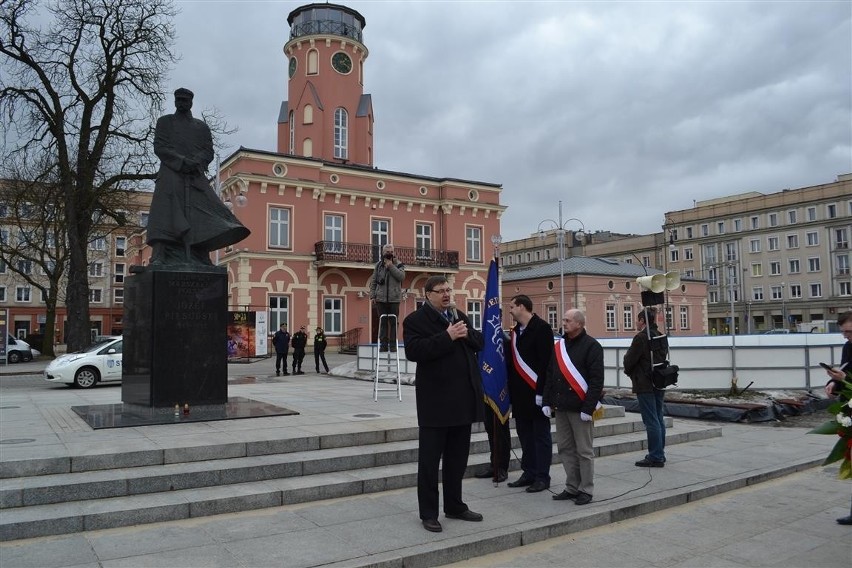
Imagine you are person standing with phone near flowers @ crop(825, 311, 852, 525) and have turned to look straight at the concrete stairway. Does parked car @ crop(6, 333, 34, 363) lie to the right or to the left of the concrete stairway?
right

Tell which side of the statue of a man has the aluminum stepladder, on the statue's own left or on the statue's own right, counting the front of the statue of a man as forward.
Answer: on the statue's own left

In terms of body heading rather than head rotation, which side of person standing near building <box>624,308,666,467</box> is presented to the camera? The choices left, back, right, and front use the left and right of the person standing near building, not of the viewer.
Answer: left

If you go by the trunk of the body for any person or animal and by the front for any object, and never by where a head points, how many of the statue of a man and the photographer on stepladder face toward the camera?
2

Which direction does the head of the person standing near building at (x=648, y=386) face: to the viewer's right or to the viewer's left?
to the viewer's left

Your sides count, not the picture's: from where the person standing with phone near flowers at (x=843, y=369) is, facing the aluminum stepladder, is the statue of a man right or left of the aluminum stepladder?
left

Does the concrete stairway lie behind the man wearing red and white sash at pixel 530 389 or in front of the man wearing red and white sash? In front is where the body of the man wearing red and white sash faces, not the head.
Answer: in front

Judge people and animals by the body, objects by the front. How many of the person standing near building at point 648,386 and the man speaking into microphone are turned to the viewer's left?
1

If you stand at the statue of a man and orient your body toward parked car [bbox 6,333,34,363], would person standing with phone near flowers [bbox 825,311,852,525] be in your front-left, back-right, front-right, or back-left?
back-right

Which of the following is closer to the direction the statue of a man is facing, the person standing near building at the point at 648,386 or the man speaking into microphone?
the man speaking into microphone

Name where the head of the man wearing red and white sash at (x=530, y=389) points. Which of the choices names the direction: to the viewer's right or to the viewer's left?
to the viewer's left

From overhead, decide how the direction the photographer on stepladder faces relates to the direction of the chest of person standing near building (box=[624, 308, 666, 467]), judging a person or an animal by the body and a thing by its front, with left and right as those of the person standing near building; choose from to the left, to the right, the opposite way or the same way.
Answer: to the left

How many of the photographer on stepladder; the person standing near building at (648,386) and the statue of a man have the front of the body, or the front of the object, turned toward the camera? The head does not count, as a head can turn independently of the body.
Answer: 2

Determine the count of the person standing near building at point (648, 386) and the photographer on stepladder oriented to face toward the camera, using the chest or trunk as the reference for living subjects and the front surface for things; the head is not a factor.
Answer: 1

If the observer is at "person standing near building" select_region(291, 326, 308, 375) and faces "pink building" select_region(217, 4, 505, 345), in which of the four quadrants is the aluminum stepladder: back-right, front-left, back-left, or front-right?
back-right
